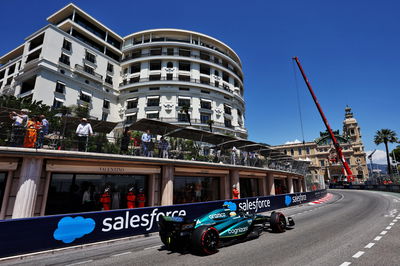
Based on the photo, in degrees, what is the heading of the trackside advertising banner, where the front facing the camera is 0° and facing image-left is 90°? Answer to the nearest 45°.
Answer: approximately 315°

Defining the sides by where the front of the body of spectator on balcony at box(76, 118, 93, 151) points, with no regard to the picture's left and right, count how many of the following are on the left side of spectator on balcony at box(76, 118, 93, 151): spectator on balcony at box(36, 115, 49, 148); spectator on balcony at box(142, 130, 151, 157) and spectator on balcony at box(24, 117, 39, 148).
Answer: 1

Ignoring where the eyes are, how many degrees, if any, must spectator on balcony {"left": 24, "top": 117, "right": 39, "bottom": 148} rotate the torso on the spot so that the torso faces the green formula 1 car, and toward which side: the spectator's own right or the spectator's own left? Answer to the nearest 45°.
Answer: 0° — they already face it

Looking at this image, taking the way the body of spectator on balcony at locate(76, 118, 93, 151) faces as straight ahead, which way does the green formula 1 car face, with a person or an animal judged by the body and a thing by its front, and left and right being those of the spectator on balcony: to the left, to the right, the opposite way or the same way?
to the left

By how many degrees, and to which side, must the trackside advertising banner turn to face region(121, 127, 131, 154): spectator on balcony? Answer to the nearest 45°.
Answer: approximately 135° to its left

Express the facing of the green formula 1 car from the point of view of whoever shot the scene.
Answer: facing away from the viewer and to the right of the viewer

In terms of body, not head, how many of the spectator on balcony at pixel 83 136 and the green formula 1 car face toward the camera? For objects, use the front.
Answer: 1

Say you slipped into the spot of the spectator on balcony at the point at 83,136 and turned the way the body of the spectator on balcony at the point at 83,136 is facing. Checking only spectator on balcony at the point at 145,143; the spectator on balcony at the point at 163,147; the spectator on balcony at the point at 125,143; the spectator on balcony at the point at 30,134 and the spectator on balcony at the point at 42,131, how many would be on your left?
3

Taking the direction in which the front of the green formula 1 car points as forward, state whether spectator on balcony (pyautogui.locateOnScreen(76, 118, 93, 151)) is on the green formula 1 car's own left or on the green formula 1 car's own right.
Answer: on the green formula 1 car's own left

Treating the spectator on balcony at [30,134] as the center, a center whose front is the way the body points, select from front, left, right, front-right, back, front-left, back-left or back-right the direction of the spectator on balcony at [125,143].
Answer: front-left

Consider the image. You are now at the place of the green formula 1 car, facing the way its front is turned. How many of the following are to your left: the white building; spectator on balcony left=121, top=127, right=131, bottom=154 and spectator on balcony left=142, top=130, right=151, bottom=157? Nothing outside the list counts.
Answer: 3

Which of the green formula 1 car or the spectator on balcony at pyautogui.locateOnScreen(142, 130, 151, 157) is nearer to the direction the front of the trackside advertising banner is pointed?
the green formula 1 car

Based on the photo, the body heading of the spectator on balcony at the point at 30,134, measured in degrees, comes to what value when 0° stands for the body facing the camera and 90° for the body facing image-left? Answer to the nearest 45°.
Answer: approximately 315°

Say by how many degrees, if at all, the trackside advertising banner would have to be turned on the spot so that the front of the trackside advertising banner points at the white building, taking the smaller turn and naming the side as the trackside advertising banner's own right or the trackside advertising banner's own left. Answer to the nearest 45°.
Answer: approximately 135° to the trackside advertising banner's own left
